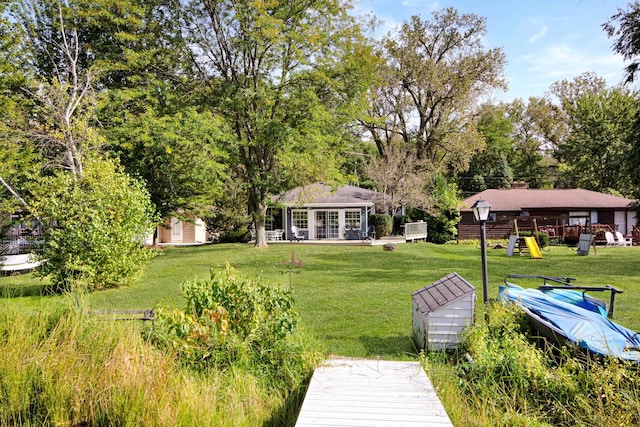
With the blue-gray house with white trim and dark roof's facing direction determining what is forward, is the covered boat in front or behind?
in front

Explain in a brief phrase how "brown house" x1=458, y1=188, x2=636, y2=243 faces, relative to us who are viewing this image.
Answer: facing the viewer

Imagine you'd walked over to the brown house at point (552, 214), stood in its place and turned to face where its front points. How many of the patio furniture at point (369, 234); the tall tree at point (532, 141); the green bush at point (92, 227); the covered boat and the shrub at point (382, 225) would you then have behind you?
1

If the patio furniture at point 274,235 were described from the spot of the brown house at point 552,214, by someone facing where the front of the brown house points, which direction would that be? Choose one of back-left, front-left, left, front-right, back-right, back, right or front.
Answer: front-right

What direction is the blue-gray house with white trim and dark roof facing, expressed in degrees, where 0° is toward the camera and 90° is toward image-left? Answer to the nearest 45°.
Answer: approximately 0°

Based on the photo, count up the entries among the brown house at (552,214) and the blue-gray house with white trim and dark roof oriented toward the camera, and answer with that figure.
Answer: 2

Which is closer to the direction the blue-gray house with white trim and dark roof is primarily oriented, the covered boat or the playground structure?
the covered boat

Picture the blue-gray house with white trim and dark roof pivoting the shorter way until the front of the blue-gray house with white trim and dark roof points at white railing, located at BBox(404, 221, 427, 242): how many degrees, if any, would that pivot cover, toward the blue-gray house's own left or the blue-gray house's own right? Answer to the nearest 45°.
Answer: approximately 90° to the blue-gray house's own left

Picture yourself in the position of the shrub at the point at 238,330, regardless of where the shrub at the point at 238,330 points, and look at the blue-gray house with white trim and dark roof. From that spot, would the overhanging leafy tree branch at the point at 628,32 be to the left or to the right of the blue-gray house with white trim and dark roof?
right

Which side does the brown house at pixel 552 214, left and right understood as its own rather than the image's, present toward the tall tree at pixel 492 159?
back

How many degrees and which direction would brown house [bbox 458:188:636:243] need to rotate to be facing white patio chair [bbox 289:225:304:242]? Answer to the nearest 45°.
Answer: approximately 45° to its right

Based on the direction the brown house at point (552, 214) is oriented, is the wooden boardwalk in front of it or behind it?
in front
